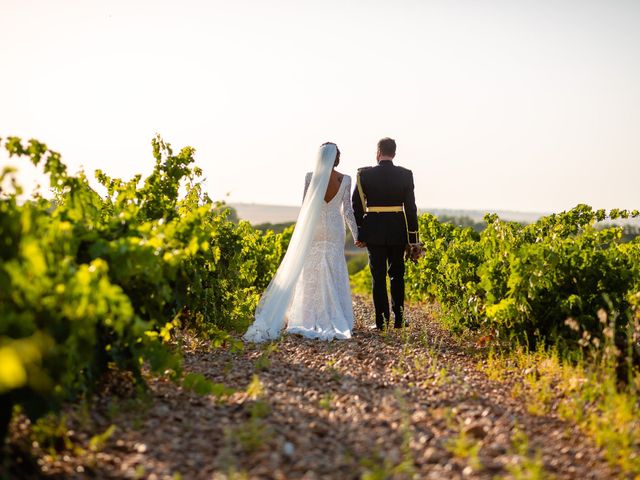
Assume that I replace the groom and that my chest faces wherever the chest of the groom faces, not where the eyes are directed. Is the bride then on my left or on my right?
on my left

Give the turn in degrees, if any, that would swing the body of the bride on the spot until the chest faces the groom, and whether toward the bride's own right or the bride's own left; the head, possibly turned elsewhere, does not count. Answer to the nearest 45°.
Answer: approximately 90° to the bride's own right

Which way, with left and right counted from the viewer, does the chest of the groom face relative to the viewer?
facing away from the viewer

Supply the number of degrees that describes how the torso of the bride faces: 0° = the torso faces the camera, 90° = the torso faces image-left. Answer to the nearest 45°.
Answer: approximately 180°

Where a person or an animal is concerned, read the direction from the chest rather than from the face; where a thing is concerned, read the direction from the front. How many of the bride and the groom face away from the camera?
2
